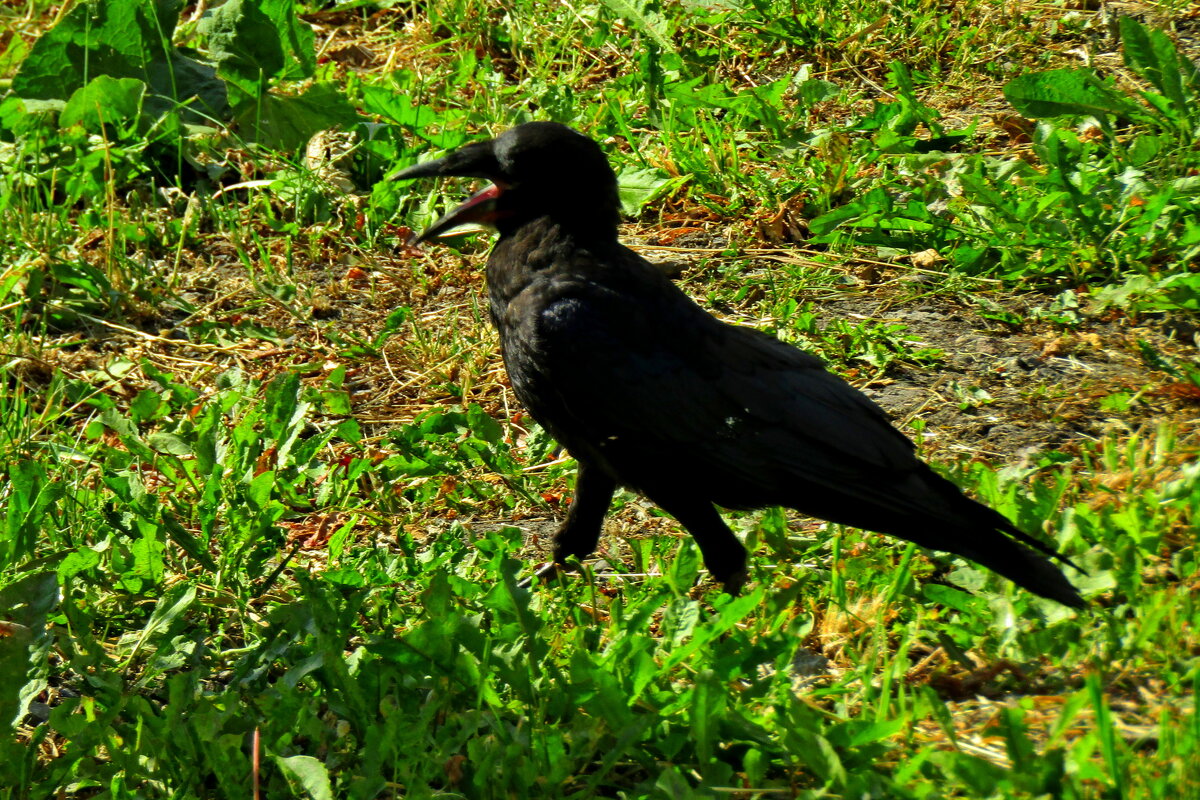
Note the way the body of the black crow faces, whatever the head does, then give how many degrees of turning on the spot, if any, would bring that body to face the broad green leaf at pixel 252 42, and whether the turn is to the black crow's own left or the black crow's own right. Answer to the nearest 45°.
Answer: approximately 45° to the black crow's own right

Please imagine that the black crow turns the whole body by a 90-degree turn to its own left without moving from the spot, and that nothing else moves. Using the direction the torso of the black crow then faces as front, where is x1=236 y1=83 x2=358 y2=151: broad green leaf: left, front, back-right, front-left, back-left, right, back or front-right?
back-right

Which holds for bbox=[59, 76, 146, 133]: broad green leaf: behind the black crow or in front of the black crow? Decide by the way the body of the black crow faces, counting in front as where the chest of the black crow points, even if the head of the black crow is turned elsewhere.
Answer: in front

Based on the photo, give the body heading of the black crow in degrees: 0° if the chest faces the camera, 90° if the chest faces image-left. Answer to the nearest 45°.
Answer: approximately 90°

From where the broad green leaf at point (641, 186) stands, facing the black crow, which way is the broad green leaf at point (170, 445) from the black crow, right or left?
right

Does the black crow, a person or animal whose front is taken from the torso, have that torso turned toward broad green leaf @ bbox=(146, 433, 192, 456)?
yes

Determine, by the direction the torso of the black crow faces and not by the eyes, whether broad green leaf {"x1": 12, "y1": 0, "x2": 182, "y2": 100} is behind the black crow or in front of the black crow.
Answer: in front

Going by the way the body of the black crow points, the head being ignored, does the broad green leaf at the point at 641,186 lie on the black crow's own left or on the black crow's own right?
on the black crow's own right
